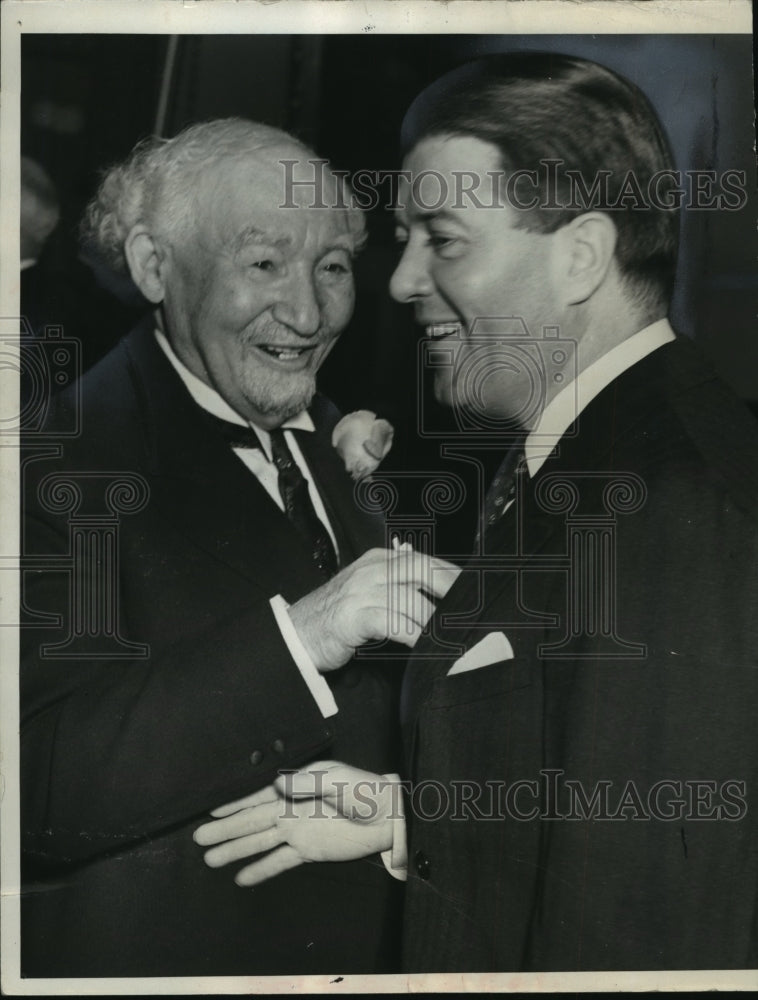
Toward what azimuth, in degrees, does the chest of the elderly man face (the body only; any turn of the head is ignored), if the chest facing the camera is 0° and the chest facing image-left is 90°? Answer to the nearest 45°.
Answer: approximately 315°
